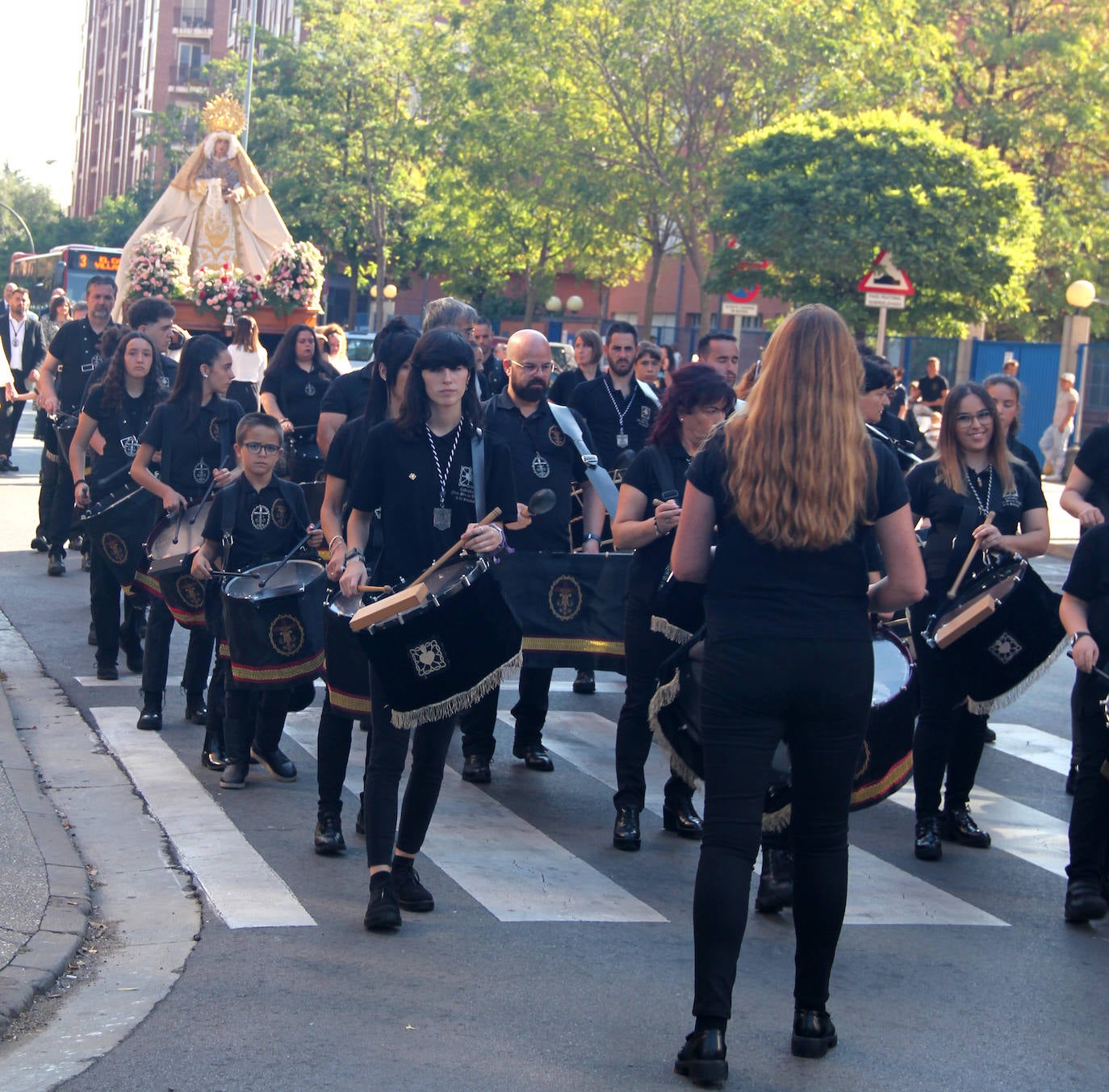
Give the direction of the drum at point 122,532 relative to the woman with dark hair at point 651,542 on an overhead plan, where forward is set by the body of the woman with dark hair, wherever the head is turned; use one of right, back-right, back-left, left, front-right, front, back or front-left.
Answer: back

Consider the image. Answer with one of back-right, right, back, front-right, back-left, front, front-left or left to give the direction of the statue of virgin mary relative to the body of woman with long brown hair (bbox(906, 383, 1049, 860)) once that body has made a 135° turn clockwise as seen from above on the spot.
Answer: front

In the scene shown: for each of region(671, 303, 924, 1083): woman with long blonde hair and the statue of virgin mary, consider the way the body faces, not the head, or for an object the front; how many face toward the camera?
1

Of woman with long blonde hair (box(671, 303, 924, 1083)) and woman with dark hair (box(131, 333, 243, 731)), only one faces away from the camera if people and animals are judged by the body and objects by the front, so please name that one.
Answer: the woman with long blonde hair

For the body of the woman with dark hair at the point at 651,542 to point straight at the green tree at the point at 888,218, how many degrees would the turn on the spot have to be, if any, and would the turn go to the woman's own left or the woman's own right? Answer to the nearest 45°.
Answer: approximately 135° to the woman's own left

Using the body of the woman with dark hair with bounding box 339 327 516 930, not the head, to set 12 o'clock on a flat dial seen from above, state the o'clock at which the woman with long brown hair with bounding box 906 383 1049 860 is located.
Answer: The woman with long brown hair is roughly at 8 o'clock from the woman with dark hair.

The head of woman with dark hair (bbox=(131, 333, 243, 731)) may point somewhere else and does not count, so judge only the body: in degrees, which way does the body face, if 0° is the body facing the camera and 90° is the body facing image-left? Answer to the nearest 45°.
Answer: approximately 315°

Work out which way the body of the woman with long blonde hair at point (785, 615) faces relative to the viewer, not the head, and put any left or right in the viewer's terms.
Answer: facing away from the viewer

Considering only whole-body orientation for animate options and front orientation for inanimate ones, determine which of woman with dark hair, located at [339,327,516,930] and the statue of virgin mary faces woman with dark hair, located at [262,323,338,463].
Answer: the statue of virgin mary

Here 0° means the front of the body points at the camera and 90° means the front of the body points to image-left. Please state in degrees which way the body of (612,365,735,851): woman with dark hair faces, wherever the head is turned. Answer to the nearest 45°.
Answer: approximately 315°

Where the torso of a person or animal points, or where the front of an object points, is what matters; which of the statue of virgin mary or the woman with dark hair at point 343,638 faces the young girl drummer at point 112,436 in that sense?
the statue of virgin mary
